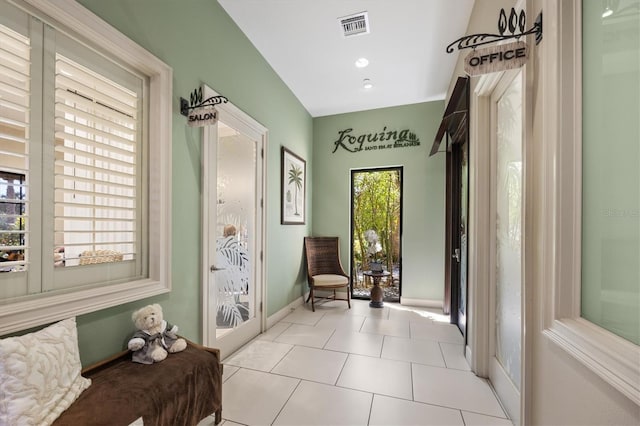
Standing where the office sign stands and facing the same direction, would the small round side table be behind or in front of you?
behind

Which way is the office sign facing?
toward the camera

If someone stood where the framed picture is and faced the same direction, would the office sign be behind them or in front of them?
in front

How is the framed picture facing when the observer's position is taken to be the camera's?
facing the viewer and to the right of the viewer

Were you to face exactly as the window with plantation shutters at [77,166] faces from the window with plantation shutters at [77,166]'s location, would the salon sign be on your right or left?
on your left

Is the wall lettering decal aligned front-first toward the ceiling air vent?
yes

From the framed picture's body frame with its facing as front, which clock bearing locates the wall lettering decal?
The wall lettering decal is roughly at 10 o'clock from the framed picture.

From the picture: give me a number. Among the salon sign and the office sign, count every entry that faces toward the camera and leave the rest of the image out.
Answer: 2

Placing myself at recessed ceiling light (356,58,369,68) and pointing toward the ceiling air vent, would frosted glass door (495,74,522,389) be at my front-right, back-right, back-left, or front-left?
front-left

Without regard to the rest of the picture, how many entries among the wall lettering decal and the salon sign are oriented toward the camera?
2

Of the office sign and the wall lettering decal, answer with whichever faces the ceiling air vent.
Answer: the wall lettering decal

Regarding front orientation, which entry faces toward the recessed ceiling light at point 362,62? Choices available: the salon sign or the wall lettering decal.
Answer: the wall lettering decal

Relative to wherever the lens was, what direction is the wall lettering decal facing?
facing the viewer

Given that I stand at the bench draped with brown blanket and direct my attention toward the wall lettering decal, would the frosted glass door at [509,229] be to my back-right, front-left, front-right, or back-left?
front-right

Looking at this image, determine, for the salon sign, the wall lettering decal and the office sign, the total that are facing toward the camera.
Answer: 3
